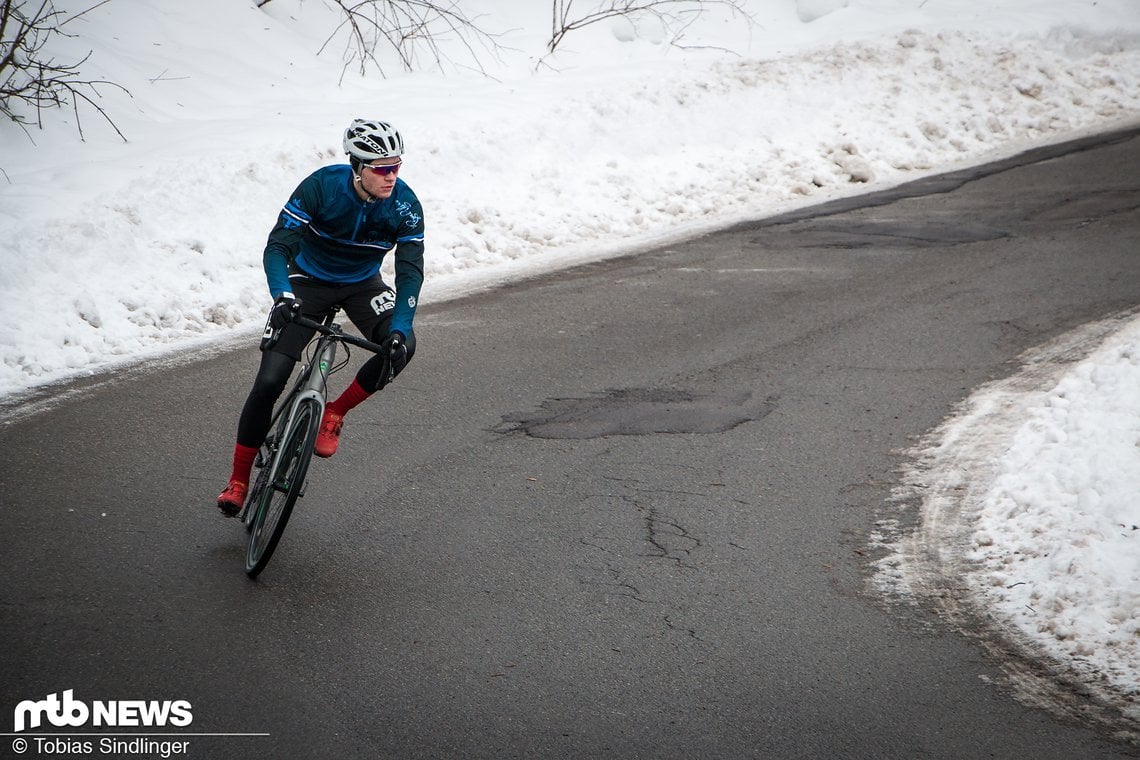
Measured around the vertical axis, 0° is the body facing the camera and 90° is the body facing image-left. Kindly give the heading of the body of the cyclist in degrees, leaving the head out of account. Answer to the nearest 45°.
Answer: approximately 0°

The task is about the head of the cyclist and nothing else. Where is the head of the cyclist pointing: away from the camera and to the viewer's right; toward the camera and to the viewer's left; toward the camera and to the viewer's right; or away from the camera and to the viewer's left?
toward the camera and to the viewer's right
